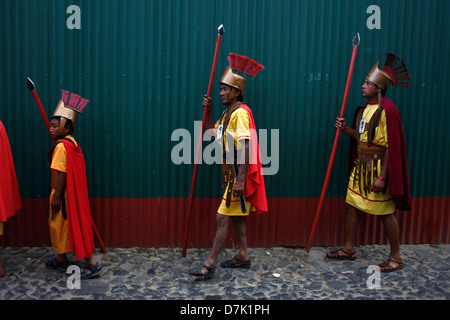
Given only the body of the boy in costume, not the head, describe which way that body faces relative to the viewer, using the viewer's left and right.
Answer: facing to the left of the viewer

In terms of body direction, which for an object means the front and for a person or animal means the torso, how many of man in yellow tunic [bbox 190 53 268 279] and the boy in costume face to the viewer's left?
2

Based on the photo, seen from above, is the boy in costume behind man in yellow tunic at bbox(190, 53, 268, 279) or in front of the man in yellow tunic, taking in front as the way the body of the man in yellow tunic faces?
in front

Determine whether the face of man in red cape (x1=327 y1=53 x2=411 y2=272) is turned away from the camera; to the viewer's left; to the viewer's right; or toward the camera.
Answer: to the viewer's left

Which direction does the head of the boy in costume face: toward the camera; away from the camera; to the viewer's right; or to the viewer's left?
to the viewer's left

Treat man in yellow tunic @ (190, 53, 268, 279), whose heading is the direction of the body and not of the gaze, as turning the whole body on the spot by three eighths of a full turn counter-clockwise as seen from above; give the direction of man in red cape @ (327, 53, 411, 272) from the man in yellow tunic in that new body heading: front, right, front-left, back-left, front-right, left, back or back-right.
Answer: front-left

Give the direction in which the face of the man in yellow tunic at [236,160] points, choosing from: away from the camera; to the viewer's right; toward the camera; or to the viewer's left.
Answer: to the viewer's left

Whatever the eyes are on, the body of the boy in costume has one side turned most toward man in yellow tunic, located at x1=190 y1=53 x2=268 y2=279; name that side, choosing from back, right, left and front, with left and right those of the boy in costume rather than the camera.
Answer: back

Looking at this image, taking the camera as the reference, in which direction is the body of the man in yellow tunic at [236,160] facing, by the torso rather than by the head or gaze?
to the viewer's left
